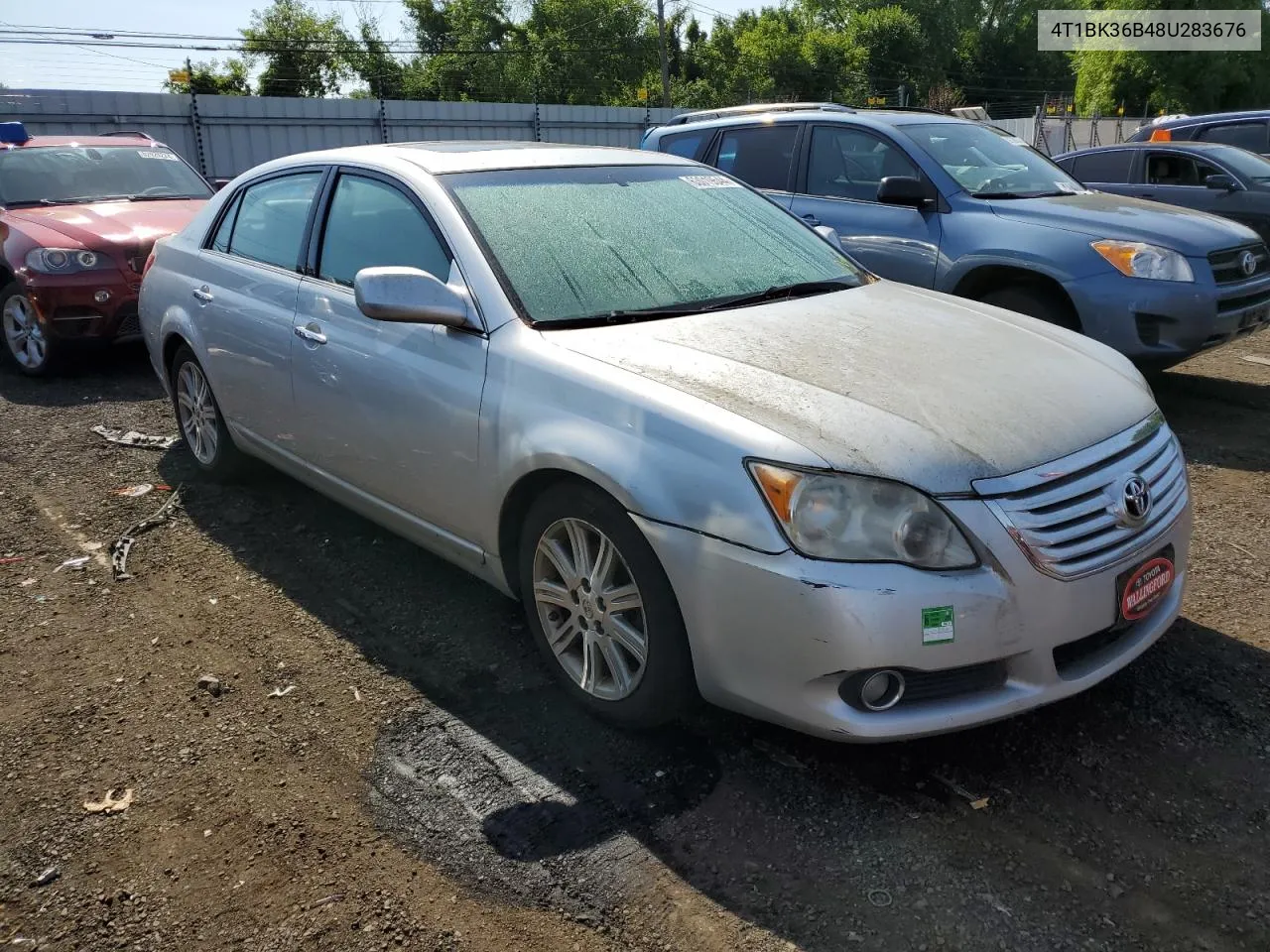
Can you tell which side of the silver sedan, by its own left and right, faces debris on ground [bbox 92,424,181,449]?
back

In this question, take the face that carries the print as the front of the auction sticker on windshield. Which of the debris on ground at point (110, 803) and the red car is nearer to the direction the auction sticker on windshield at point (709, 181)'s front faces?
the debris on ground

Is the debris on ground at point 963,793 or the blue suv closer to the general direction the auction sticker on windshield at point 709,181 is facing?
the debris on ground

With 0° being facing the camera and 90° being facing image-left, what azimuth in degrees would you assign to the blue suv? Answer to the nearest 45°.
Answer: approximately 315°

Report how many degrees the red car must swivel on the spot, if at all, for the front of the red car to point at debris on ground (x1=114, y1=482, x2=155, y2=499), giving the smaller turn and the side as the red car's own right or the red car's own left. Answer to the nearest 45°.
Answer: approximately 45° to the red car's own right

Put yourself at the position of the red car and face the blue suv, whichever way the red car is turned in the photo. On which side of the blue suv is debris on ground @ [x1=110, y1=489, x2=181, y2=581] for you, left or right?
right

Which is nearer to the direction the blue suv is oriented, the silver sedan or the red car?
the silver sedan
